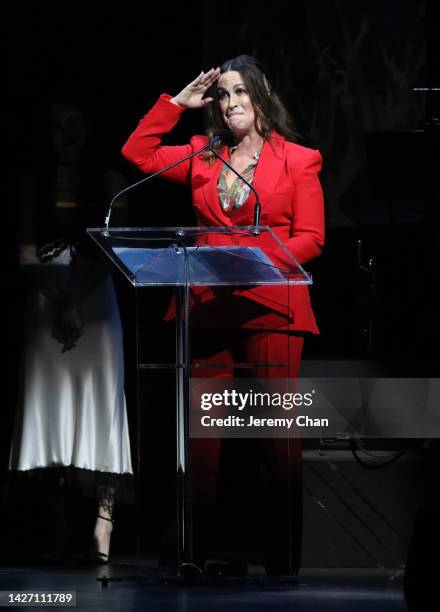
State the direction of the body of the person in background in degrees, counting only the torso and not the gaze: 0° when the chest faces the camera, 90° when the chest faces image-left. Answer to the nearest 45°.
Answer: approximately 0°

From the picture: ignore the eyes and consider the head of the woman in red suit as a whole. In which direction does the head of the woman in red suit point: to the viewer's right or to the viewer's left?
to the viewer's left

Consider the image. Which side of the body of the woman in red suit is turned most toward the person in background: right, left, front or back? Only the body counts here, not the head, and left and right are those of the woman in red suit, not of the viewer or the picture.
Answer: right

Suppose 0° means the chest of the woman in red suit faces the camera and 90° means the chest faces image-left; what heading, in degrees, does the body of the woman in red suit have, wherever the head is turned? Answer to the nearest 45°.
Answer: approximately 45°

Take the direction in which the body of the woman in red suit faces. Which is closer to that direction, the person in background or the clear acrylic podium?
the clear acrylic podium
